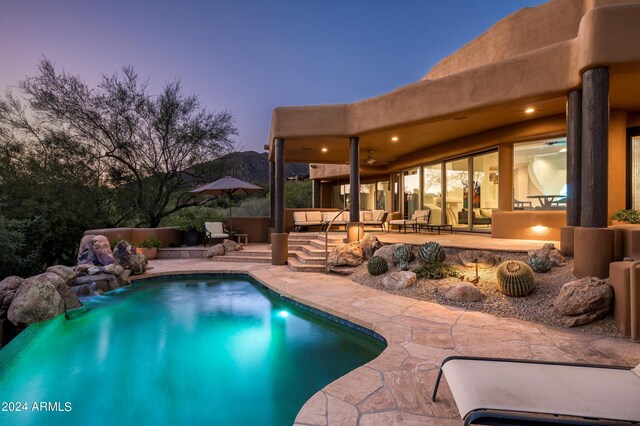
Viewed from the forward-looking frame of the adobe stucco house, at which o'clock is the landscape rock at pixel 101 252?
The landscape rock is roughly at 1 o'clock from the adobe stucco house.

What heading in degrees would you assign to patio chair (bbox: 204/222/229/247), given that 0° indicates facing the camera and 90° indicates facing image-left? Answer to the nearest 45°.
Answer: approximately 315°

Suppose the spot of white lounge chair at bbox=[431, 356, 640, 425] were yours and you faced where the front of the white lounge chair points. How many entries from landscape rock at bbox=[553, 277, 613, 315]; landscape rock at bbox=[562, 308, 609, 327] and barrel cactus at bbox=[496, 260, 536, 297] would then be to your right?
3

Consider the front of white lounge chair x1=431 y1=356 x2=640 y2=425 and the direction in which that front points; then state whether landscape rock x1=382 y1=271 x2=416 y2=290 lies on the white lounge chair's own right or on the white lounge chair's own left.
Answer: on the white lounge chair's own right

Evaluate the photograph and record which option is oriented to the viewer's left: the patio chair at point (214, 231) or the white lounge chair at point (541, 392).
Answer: the white lounge chair

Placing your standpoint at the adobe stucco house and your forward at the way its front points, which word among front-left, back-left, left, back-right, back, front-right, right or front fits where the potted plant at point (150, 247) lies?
front-right

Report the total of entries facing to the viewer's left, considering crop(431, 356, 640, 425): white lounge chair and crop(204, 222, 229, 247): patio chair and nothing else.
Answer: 1

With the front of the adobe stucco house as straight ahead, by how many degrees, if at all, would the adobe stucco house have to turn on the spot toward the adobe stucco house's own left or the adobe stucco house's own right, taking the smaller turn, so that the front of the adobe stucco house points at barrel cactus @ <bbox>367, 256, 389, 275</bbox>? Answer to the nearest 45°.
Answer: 0° — it already faces it

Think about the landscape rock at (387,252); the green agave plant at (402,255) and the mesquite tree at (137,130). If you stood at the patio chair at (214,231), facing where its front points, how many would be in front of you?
2

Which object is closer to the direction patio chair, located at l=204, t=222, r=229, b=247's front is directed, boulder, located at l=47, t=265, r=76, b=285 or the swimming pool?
the swimming pool

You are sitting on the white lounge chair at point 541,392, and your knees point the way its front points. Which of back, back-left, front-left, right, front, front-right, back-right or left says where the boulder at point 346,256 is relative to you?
front-right

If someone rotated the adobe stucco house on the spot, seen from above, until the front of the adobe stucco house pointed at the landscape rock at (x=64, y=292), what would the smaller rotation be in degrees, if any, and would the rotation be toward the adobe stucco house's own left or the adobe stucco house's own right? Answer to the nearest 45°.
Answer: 0° — it already faces it

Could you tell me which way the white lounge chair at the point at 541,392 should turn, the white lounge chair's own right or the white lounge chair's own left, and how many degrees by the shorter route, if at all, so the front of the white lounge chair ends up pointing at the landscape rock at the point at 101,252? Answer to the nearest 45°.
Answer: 0° — it already faces it

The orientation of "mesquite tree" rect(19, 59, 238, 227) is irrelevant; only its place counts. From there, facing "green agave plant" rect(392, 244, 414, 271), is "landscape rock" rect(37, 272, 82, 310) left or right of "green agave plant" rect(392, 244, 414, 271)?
right

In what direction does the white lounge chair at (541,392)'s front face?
to the viewer's left

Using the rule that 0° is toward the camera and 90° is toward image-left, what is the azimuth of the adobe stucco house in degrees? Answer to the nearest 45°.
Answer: approximately 45°

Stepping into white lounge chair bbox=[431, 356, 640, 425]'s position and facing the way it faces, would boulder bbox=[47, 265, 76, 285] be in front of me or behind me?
in front

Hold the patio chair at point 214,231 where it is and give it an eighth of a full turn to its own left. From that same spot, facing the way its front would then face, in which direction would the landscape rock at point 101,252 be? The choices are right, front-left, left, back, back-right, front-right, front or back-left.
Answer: back-right
